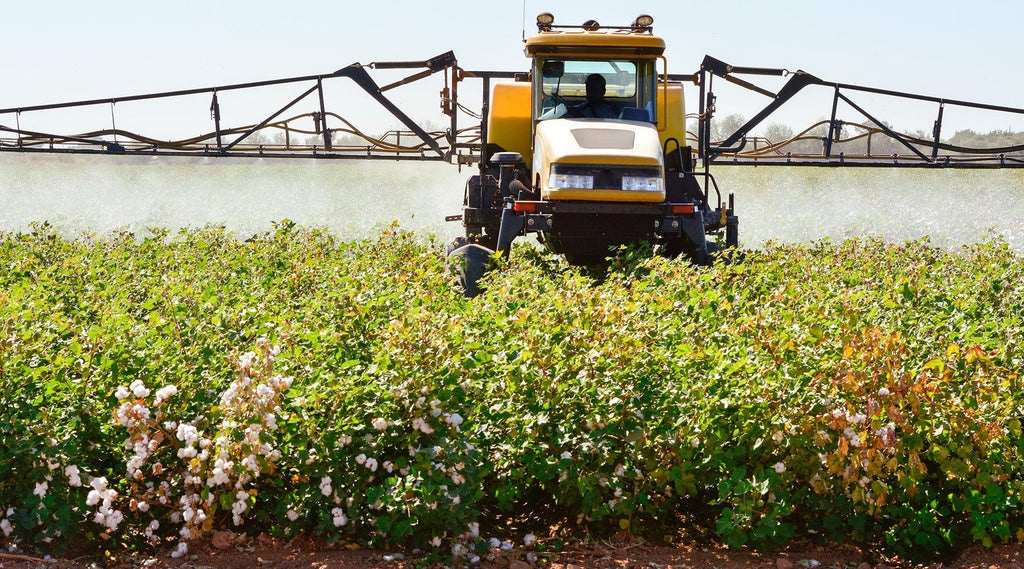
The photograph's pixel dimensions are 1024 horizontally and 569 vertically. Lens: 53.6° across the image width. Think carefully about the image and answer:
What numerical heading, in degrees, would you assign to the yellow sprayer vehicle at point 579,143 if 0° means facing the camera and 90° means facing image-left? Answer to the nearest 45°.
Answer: approximately 0°

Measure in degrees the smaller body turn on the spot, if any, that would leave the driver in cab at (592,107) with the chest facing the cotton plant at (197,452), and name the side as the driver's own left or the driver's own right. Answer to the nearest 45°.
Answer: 0° — they already face it

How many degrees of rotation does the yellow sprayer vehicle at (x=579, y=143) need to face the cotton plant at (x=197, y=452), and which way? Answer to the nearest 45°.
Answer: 0° — it already faces it

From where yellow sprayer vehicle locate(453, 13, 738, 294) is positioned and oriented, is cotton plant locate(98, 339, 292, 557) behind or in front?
in front
